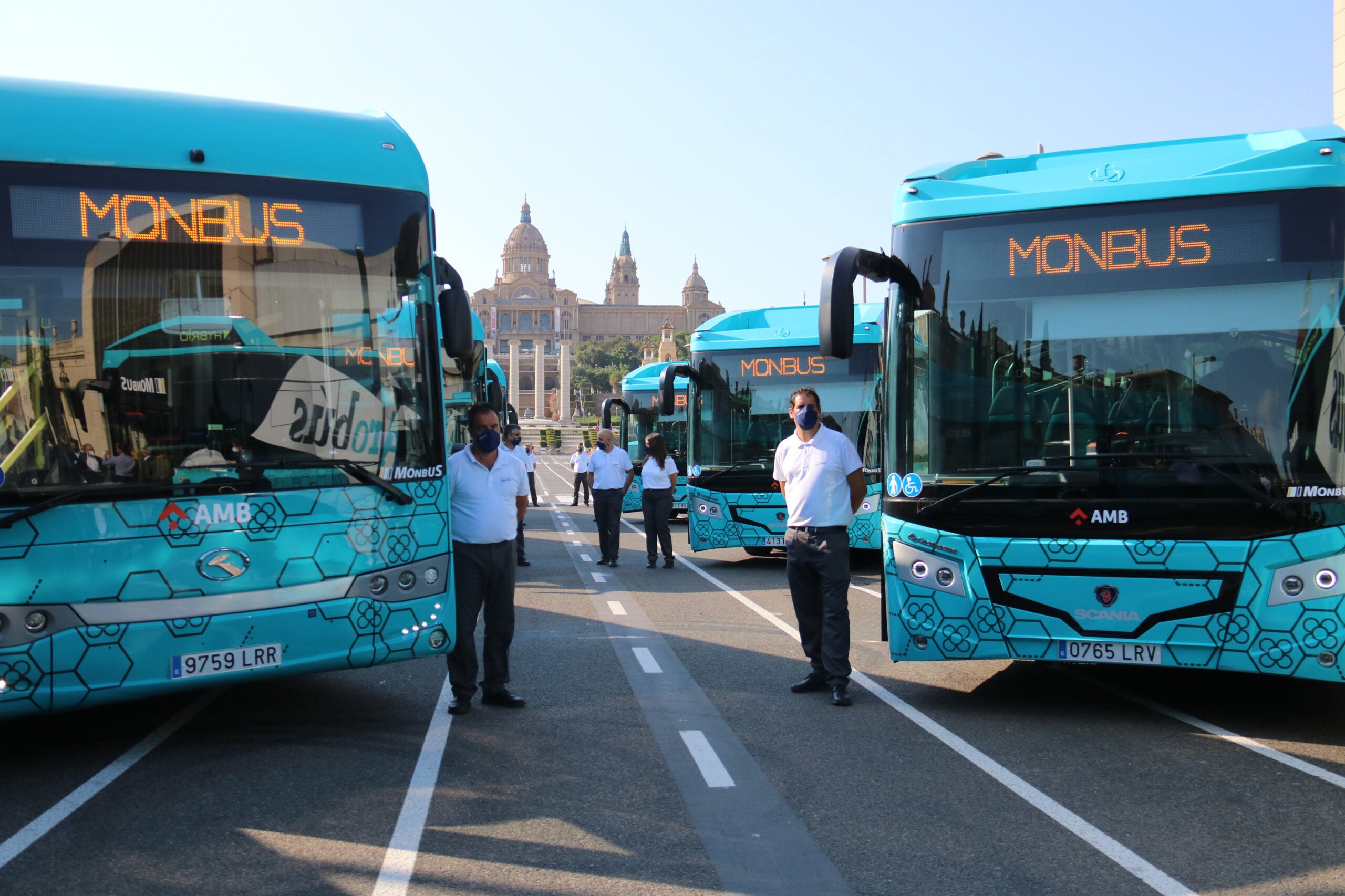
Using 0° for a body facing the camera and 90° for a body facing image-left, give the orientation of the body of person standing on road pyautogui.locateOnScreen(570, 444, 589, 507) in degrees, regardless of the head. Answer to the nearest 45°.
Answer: approximately 0°

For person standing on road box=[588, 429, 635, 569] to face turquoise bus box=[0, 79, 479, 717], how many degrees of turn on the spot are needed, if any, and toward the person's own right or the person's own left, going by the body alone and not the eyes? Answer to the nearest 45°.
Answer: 0° — they already face it

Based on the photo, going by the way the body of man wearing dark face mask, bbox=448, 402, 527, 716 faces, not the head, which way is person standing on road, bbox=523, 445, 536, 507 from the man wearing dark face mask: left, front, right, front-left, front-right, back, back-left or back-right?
back

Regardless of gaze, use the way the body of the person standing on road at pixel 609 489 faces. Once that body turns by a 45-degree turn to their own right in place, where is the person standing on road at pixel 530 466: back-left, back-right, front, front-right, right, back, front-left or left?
back-right

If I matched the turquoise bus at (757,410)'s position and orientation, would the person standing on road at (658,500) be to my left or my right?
on my right
